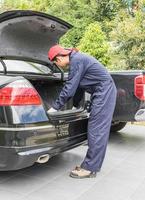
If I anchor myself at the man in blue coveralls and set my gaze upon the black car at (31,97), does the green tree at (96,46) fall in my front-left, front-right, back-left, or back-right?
front-right

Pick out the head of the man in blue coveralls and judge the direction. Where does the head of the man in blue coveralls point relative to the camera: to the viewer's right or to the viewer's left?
to the viewer's left

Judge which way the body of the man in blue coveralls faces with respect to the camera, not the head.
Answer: to the viewer's left

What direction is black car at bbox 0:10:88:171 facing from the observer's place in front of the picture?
facing away from the viewer and to the left of the viewer

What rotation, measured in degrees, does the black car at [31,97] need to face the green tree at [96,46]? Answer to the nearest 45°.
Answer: approximately 45° to its right

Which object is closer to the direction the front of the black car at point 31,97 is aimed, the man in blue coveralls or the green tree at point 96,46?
the green tree

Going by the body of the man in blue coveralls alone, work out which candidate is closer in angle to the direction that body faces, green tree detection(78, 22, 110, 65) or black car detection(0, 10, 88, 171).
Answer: the black car

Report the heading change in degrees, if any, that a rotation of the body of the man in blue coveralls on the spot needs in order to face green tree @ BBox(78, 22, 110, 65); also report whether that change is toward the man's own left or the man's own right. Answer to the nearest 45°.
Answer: approximately 90° to the man's own right
